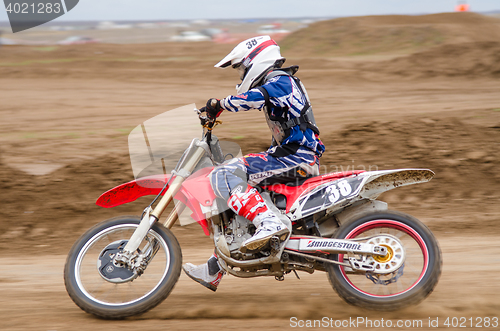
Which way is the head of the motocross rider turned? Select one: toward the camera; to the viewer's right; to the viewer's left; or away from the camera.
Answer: to the viewer's left

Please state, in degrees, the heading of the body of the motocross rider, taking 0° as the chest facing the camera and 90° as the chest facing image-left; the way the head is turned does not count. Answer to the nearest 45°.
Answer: approximately 90°

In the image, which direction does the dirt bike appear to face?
to the viewer's left
